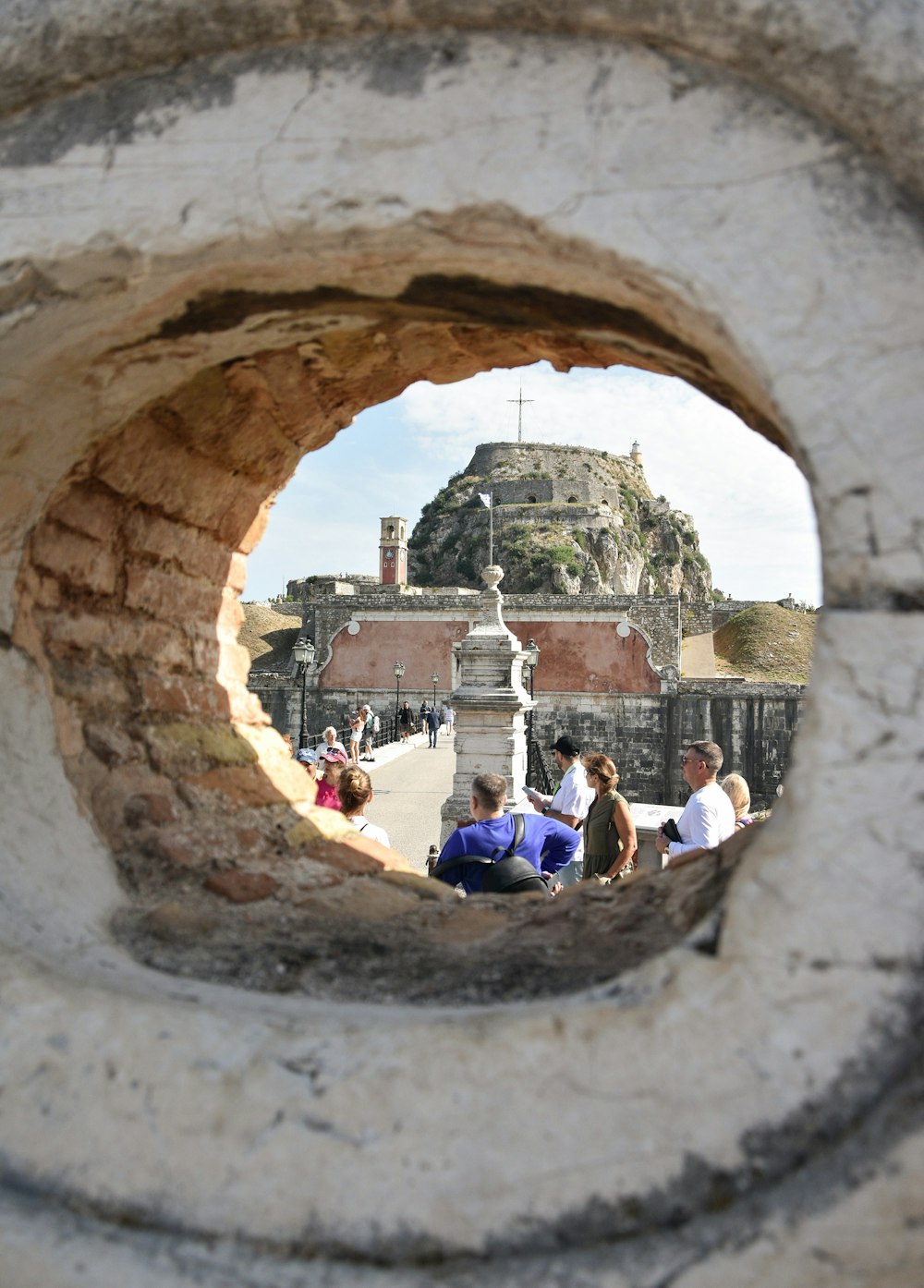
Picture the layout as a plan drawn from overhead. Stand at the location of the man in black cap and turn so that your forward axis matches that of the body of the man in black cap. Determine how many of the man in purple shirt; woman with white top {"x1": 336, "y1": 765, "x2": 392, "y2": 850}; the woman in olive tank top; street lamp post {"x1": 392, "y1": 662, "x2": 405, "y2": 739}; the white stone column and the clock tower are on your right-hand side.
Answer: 3

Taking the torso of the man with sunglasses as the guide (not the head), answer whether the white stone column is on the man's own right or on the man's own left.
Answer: on the man's own right

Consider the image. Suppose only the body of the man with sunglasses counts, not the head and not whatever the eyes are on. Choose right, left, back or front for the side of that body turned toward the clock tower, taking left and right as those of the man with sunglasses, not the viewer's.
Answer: right

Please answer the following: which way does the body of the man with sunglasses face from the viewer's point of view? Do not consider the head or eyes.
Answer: to the viewer's left

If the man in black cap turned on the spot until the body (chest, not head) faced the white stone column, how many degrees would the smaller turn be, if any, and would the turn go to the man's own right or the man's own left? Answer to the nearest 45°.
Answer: approximately 90° to the man's own right
